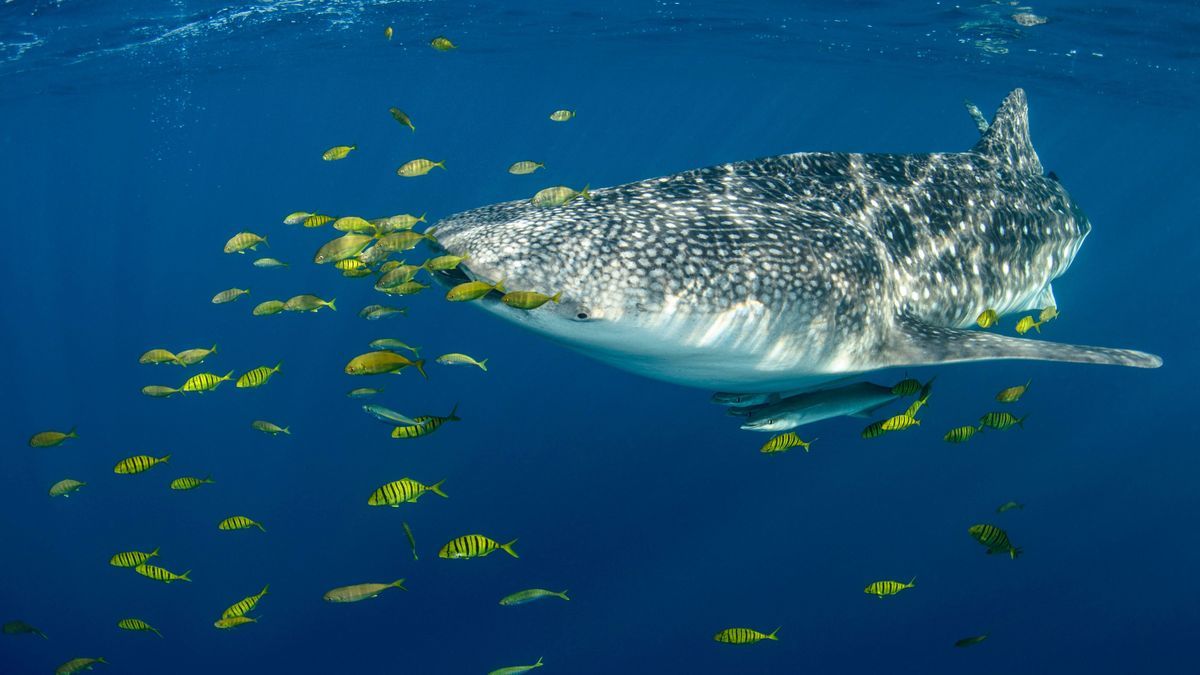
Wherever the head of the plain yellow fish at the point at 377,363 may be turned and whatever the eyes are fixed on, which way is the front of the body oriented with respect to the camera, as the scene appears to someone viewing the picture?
to the viewer's left

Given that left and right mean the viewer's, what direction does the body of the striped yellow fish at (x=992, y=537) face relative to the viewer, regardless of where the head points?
facing to the left of the viewer

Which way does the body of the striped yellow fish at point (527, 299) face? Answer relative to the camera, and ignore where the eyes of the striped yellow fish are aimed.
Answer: to the viewer's left

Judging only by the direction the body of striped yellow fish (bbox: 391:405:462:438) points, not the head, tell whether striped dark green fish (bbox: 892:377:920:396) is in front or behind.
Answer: behind

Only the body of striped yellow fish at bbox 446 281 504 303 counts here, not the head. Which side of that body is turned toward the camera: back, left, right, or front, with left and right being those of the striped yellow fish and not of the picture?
left

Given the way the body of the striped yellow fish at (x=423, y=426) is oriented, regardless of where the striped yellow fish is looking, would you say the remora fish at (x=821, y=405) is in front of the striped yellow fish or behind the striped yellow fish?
behind

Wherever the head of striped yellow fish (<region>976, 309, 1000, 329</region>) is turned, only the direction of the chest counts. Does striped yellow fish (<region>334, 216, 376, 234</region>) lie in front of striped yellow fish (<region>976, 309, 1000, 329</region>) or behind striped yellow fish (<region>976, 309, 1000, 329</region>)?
in front

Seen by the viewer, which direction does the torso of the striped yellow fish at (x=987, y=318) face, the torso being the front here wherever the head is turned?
to the viewer's left

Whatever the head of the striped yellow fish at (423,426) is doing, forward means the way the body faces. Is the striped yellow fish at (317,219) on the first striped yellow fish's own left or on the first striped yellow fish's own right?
on the first striped yellow fish's own right

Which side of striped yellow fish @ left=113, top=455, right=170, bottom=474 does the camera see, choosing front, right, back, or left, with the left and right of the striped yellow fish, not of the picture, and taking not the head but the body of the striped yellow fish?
left
